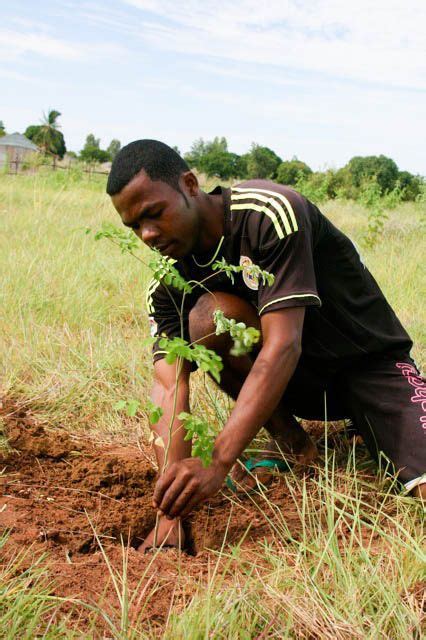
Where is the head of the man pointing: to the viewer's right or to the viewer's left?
to the viewer's left

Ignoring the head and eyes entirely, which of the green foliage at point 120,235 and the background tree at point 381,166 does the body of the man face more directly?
the green foliage

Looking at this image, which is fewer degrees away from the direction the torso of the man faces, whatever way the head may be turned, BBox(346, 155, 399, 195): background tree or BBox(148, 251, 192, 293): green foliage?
the green foliage

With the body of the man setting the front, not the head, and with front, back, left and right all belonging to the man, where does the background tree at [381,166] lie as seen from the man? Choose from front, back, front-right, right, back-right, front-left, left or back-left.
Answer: back-right

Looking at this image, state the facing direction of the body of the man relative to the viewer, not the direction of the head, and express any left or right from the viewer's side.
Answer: facing the viewer and to the left of the viewer
